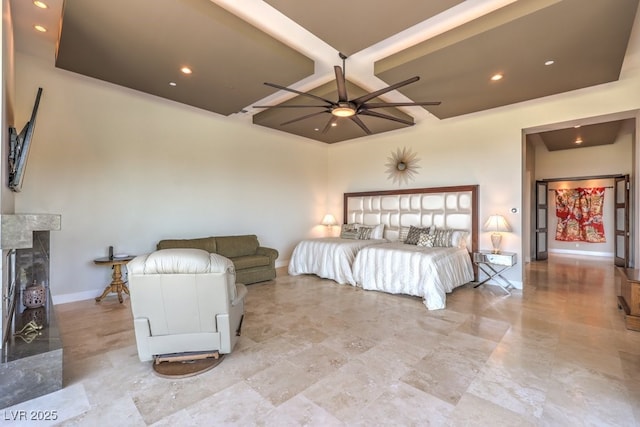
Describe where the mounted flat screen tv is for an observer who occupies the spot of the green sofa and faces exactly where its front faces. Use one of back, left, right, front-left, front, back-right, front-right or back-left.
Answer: right

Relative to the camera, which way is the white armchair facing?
away from the camera

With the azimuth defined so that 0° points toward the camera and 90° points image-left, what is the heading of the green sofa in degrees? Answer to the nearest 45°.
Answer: approximately 315°

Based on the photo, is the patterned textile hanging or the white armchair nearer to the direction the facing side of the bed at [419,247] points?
the white armchair

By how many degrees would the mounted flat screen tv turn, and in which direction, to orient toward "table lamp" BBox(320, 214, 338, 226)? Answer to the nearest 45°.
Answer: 0° — it already faces it

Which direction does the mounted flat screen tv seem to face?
to the viewer's right

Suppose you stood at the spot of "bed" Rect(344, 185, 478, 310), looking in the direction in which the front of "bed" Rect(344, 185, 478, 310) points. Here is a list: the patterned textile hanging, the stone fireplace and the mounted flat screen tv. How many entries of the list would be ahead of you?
2

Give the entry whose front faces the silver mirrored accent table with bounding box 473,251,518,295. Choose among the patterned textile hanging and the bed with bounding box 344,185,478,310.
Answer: the patterned textile hanging

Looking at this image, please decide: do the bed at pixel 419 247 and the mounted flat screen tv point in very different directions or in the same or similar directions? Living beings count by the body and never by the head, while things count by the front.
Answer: very different directions

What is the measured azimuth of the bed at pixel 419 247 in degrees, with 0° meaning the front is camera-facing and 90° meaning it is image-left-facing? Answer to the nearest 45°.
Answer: approximately 45°

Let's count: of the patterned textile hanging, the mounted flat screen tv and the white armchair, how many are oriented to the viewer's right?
1

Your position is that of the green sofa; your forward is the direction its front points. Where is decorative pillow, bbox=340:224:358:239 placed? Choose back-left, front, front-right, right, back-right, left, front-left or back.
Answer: front-left
